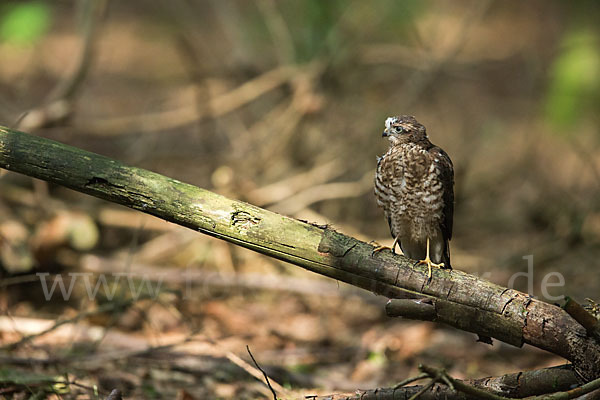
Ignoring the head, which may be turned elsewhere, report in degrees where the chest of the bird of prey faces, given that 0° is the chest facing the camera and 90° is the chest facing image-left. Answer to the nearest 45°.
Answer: approximately 45°
